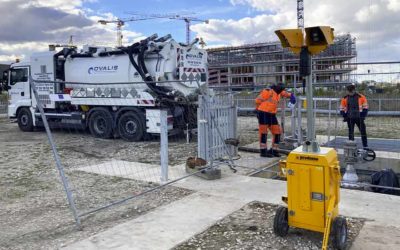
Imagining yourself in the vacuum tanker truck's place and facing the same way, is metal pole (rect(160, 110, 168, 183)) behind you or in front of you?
behind

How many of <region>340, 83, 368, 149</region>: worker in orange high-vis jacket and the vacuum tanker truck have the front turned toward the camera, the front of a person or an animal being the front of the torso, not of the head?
1

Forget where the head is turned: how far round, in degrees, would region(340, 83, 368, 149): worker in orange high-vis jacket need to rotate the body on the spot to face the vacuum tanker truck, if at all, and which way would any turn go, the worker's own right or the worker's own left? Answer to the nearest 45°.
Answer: approximately 90° to the worker's own right

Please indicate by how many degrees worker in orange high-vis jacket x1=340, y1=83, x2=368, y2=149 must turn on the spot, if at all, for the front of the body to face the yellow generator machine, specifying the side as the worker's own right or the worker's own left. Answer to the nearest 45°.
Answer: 0° — they already face it

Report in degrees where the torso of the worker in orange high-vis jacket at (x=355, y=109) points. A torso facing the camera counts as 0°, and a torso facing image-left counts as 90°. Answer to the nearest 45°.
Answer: approximately 0°

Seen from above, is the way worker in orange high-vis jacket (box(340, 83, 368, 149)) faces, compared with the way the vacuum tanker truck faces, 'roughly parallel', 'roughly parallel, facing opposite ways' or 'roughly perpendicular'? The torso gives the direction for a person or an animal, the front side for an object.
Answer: roughly perpendicular

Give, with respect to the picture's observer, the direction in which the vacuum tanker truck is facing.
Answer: facing away from the viewer and to the left of the viewer

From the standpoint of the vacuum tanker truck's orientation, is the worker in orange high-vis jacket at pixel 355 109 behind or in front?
behind

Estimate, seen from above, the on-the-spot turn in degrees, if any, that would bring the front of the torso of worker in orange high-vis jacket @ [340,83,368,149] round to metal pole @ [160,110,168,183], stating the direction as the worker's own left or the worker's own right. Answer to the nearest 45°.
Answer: approximately 45° to the worker's own right

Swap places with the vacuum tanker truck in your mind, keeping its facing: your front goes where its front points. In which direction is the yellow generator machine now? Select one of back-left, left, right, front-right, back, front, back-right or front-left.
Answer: back-left

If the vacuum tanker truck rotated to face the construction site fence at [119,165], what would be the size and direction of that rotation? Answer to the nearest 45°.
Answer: approximately 135° to its left
